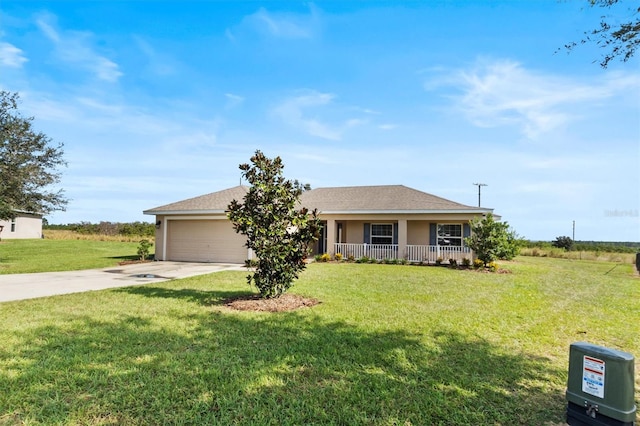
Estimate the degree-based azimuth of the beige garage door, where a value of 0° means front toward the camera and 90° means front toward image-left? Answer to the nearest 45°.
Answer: approximately 0°

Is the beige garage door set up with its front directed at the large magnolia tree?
yes
